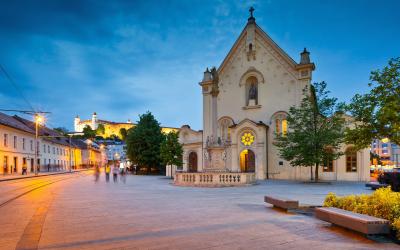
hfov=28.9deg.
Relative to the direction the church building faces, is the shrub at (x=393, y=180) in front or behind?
in front

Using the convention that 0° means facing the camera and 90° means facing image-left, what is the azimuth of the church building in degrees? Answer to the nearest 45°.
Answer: approximately 0°

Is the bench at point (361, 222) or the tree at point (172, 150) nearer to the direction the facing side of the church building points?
the bench

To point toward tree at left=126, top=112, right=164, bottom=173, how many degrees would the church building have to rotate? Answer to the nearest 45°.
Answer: approximately 135° to its right

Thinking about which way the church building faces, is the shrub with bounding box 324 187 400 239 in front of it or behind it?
in front

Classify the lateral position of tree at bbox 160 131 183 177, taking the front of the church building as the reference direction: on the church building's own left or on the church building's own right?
on the church building's own right
